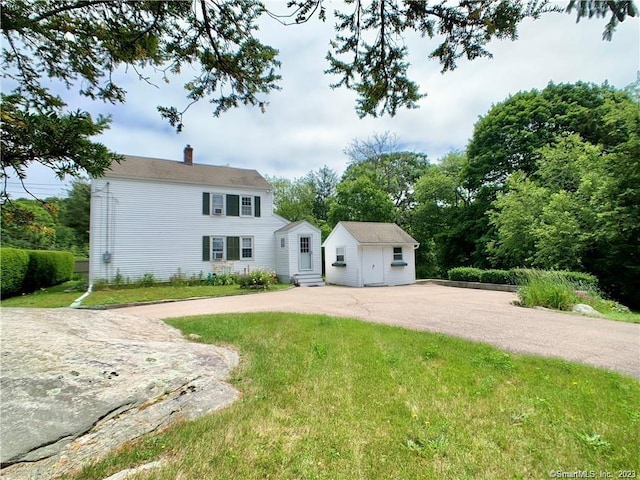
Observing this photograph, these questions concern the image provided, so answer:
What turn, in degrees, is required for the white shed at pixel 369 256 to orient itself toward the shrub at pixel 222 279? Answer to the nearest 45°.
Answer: approximately 135° to its right

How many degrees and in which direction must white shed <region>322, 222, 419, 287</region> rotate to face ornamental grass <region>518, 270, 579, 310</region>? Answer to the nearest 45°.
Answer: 0° — it already faces it

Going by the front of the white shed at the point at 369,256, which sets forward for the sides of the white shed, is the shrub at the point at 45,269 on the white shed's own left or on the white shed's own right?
on the white shed's own right

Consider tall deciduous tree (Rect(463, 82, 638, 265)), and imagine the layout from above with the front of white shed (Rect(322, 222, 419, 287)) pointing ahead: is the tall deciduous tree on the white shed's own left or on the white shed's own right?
on the white shed's own left

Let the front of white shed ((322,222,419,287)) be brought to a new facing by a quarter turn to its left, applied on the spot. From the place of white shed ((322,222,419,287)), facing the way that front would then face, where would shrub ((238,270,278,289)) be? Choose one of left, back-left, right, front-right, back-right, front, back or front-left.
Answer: back

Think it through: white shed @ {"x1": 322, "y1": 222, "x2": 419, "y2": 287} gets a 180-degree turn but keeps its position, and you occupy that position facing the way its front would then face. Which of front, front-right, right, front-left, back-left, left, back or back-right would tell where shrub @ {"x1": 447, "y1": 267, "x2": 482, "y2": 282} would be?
back-right

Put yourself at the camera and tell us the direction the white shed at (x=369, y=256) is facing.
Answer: facing the viewer and to the right of the viewer

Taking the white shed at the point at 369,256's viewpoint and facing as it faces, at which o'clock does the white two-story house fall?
The white two-story house is roughly at 4 o'clock from the white shed.

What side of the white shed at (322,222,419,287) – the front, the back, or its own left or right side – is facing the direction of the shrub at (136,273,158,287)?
right
